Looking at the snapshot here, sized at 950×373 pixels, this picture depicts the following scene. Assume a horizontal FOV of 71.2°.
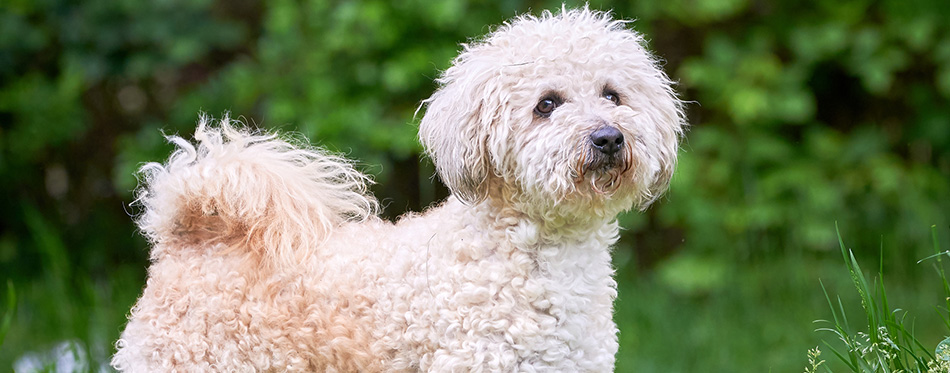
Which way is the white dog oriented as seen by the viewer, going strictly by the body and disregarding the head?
to the viewer's right
